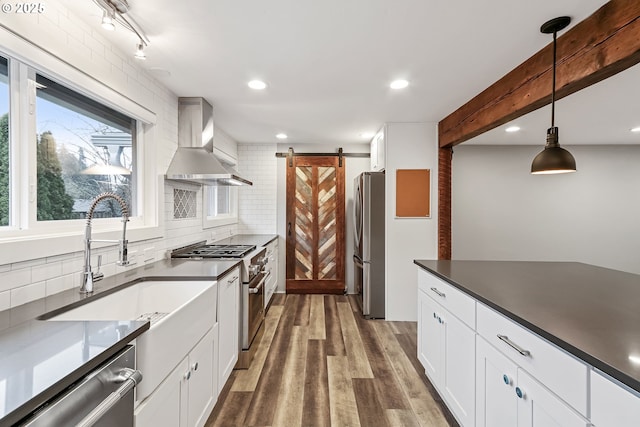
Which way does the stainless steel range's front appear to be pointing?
to the viewer's right

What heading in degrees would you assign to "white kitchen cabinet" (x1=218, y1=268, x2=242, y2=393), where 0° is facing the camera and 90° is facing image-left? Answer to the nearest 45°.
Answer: approximately 270°

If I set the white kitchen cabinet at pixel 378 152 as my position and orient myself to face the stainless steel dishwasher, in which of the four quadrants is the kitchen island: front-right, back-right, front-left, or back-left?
front-left

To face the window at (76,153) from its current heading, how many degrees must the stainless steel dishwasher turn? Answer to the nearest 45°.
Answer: approximately 135° to its left

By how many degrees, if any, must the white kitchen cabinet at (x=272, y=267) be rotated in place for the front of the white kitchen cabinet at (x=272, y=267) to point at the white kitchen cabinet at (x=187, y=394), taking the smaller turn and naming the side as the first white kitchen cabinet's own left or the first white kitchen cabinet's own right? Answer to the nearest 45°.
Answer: approximately 90° to the first white kitchen cabinet's own right

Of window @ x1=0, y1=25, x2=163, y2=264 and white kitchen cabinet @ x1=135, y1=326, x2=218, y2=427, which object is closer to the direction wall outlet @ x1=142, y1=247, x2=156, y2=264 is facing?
the white kitchen cabinet

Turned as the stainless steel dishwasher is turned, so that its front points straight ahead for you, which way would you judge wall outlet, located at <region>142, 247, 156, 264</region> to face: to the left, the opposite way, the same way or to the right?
the same way

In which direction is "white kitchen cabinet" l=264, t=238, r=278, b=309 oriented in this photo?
to the viewer's right

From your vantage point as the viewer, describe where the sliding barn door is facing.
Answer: facing the viewer

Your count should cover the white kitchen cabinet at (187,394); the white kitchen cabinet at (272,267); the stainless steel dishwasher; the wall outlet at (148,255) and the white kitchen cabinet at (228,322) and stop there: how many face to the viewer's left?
0

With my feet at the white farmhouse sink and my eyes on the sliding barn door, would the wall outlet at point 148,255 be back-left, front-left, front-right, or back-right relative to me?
front-left

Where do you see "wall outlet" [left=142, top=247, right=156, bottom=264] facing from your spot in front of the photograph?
facing the viewer and to the right of the viewer

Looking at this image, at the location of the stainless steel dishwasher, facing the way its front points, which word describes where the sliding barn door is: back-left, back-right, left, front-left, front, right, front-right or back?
left

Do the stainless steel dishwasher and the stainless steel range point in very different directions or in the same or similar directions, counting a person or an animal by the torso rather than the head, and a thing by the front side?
same or similar directions
